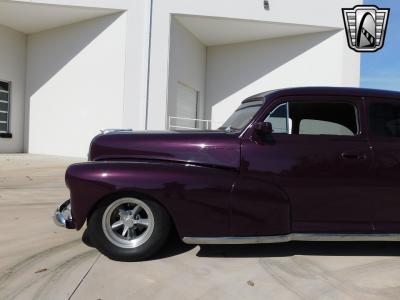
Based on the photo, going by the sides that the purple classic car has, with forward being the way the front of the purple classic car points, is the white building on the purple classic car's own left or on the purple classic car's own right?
on the purple classic car's own right

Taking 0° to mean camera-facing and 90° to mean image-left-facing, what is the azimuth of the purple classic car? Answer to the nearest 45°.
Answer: approximately 90°
